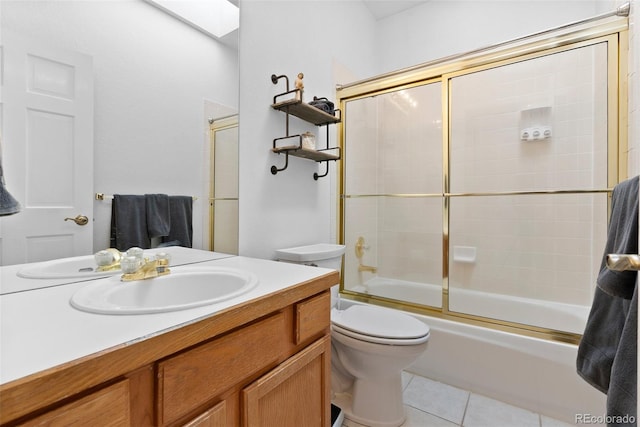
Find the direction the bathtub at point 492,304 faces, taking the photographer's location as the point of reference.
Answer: facing the viewer and to the left of the viewer

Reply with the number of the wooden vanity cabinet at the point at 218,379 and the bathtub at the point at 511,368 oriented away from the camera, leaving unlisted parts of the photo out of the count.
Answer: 0

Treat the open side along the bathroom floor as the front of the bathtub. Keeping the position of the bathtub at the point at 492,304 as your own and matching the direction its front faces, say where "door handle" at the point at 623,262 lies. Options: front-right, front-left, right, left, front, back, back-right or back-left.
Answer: front-left

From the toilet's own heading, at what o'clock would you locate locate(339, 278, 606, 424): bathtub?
The bathtub is roughly at 10 o'clock from the toilet.

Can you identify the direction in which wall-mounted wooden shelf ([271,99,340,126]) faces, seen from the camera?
facing the viewer and to the right of the viewer
